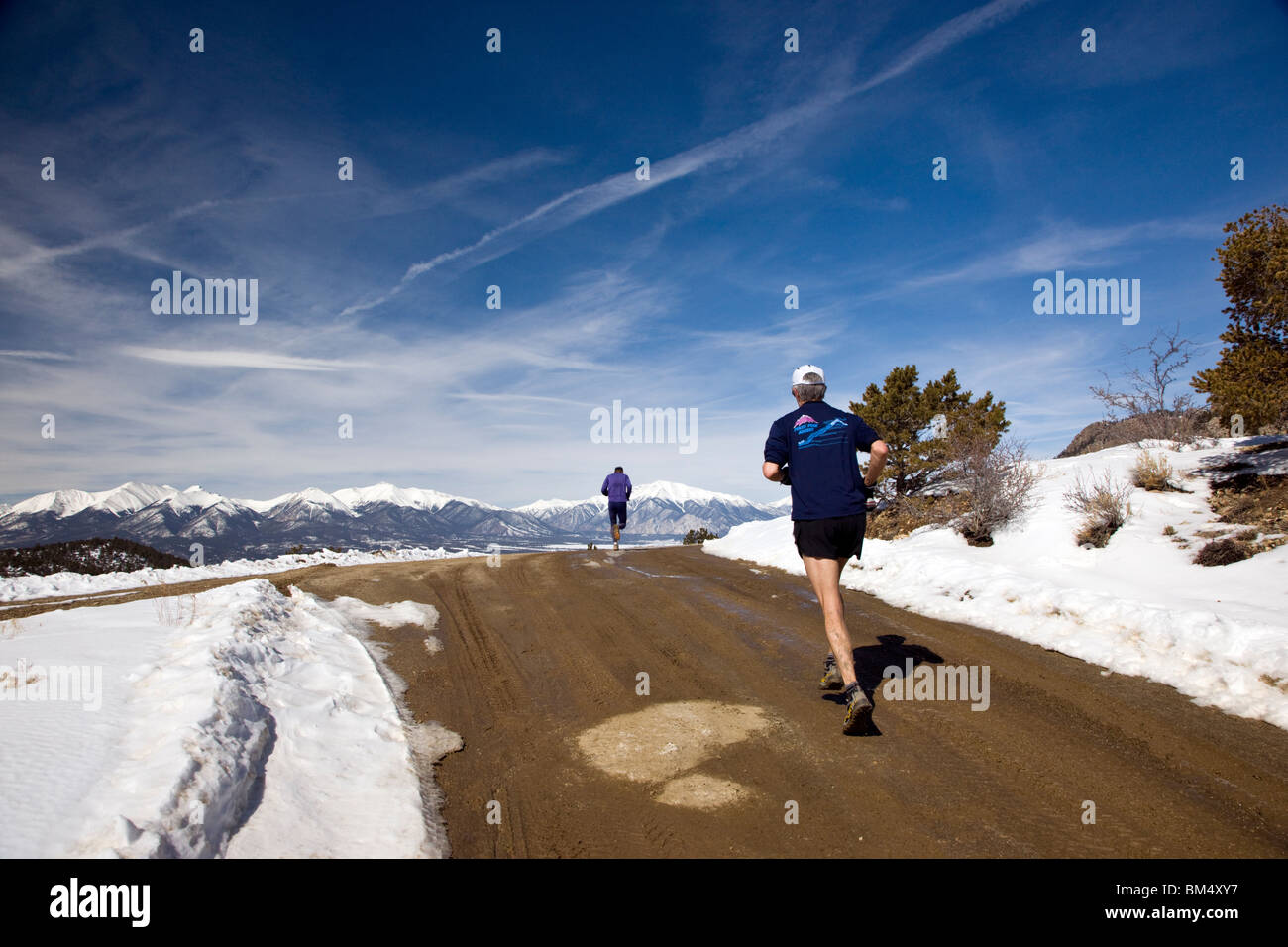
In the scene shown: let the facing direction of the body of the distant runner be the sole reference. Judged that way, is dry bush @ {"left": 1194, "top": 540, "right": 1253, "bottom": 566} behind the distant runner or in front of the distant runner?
behind

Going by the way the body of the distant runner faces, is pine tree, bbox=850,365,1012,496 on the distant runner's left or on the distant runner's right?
on the distant runner's right

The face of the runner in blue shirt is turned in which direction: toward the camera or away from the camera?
away from the camera

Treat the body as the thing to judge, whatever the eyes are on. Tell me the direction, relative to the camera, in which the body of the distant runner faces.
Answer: away from the camera

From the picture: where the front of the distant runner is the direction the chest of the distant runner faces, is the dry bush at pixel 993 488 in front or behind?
behind

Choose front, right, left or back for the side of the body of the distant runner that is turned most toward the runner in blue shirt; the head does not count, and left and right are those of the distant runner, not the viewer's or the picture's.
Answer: back

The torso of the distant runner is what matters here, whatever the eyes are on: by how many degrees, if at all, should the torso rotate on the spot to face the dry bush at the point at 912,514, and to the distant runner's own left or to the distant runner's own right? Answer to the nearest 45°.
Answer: approximately 135° to the distant runner's own right

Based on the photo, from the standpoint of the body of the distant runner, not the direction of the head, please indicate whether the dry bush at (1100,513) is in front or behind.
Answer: behind
